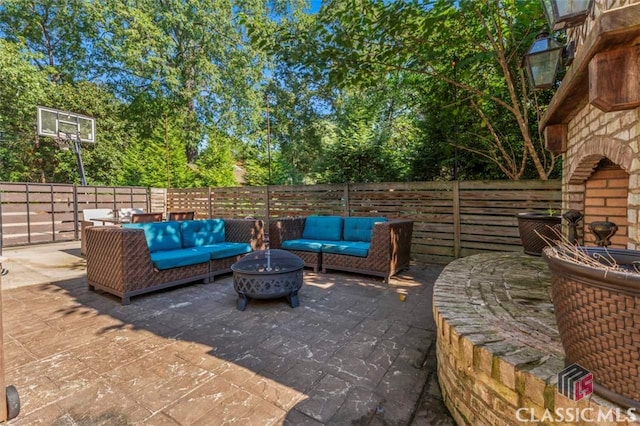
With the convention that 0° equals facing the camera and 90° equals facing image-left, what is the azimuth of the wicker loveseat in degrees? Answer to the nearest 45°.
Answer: approximately 45°

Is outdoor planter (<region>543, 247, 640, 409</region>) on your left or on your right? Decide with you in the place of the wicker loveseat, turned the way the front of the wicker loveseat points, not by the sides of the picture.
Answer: on your left

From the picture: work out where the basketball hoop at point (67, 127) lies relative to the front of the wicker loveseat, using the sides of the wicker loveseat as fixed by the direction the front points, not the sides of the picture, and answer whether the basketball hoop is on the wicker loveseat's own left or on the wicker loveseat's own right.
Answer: on the wicker loveseat's own right

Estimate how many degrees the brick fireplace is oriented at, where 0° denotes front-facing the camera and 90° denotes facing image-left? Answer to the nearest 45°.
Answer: approximately 45°

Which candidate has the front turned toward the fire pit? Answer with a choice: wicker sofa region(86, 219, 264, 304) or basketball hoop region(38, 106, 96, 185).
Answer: the wicker sofa

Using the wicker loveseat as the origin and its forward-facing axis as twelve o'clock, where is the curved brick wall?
The curved brick wall is roughly at 10 o'clock from the wicker loveseat.

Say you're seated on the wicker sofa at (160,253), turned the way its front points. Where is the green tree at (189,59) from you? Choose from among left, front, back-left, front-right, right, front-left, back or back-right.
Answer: back-left

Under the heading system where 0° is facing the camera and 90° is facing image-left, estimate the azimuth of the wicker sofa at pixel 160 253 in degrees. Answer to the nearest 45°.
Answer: approximately 315°
